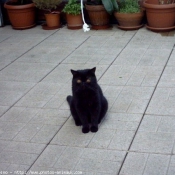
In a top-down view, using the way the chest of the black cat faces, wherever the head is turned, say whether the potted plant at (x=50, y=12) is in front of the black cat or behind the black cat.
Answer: behind

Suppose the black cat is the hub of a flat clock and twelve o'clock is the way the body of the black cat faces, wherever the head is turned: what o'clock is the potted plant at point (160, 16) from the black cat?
The potted plant is roughly at 7 o'clock from the black cat.

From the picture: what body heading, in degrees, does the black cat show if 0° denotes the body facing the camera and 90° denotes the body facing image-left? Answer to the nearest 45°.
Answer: approximately 0°

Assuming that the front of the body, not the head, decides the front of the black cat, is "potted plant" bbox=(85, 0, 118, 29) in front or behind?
behind

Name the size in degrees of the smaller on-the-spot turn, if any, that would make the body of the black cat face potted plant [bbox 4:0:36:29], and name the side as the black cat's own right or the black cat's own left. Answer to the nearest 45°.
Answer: approximately 180°

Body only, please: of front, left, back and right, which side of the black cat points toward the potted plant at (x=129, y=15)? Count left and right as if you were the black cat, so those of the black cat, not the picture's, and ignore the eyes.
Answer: back

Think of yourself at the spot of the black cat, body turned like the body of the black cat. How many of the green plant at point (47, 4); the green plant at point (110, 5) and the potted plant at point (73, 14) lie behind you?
3

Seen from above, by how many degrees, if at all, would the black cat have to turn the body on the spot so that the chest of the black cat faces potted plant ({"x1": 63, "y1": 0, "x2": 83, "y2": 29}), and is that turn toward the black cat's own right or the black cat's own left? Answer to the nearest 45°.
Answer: approximately 180°

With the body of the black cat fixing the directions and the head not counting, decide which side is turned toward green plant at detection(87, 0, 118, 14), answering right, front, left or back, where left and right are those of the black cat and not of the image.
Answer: back
